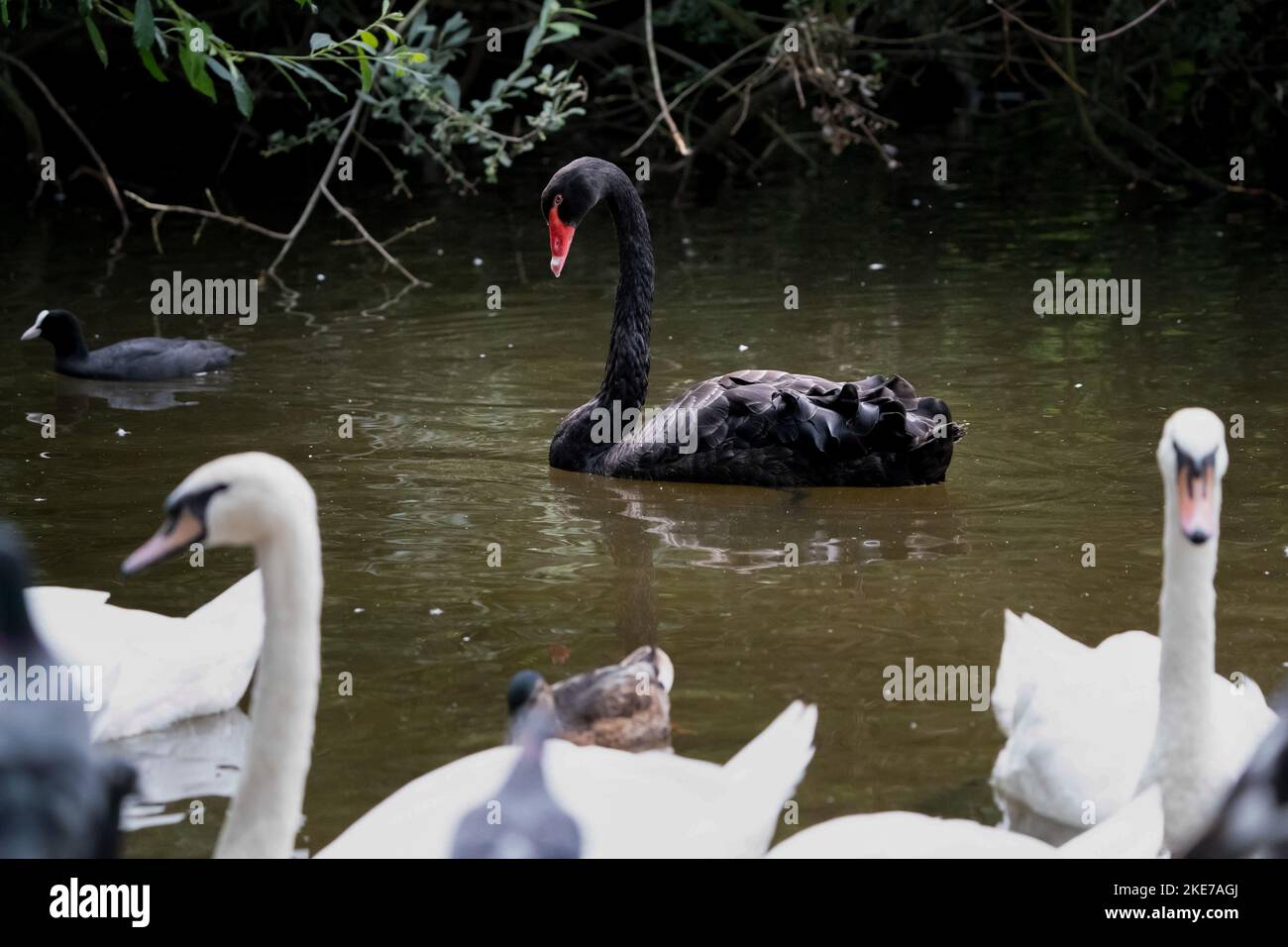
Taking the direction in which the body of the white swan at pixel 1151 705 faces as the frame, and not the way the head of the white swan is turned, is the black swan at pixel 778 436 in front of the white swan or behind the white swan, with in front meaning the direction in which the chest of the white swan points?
behind

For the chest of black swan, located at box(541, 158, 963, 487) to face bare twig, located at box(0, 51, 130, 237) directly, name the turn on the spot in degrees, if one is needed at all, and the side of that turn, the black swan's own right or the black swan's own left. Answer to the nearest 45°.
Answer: approximately 45° to the black swan's own right

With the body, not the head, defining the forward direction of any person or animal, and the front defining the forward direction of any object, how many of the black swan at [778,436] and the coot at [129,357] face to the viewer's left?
2

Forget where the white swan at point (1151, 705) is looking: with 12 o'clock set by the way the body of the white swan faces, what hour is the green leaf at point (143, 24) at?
The green leaf is roughly at 5 o'clock from the white swan.

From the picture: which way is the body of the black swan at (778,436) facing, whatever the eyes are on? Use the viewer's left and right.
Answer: facing to the left of the viewer

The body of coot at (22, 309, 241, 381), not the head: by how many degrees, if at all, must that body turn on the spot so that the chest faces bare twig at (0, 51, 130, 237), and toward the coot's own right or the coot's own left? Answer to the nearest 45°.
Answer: approximately 90° to the coot's own right

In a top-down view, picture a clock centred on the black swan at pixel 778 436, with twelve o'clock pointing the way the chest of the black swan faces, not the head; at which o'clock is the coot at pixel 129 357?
The coot is roughly at 1 o'clock from the black swan.

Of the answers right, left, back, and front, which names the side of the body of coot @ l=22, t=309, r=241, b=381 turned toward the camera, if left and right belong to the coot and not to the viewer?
left

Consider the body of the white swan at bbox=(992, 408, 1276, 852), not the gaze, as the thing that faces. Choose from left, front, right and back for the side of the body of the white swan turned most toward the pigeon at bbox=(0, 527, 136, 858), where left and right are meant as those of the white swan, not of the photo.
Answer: right

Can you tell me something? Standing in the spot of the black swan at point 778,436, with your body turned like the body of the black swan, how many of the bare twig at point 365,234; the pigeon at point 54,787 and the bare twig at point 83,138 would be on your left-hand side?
1

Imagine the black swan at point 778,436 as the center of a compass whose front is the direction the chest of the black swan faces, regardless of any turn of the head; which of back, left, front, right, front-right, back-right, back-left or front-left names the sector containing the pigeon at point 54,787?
left

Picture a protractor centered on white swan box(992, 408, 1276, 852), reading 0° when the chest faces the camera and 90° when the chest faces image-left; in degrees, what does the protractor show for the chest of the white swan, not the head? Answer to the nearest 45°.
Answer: approximately 315°

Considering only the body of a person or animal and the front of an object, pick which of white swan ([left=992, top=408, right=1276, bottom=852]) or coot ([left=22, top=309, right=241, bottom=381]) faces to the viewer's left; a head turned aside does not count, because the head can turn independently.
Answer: the coot

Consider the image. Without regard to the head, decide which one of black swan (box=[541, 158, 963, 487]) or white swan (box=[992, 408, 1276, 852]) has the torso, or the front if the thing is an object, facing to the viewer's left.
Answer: the black swan

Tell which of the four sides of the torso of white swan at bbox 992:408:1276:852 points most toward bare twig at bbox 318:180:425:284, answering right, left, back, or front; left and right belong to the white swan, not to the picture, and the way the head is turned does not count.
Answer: back

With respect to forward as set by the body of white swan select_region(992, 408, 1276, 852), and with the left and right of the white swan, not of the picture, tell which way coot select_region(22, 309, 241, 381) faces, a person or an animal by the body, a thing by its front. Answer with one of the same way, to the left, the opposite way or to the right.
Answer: to the right

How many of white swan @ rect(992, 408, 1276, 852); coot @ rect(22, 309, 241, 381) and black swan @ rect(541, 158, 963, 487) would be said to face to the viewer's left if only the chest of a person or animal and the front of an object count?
2

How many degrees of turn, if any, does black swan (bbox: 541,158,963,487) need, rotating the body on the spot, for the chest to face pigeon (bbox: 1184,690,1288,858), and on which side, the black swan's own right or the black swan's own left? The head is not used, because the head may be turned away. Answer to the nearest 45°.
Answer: approximately 90° to the black swan's own left
